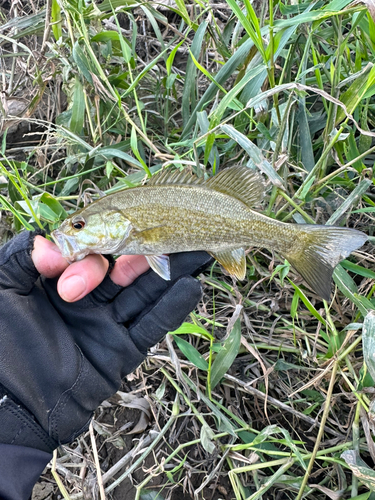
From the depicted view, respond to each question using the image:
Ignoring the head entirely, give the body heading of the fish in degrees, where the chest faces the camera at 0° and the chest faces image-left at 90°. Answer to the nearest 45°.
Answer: approximately 90°

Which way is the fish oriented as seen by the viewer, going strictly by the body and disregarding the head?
to the viewer's left
